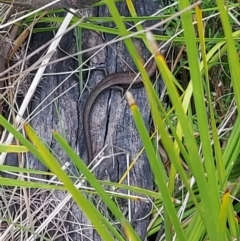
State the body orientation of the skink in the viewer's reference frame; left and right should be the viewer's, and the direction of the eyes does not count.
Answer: facing away from the viewer and to the right of the viewer
